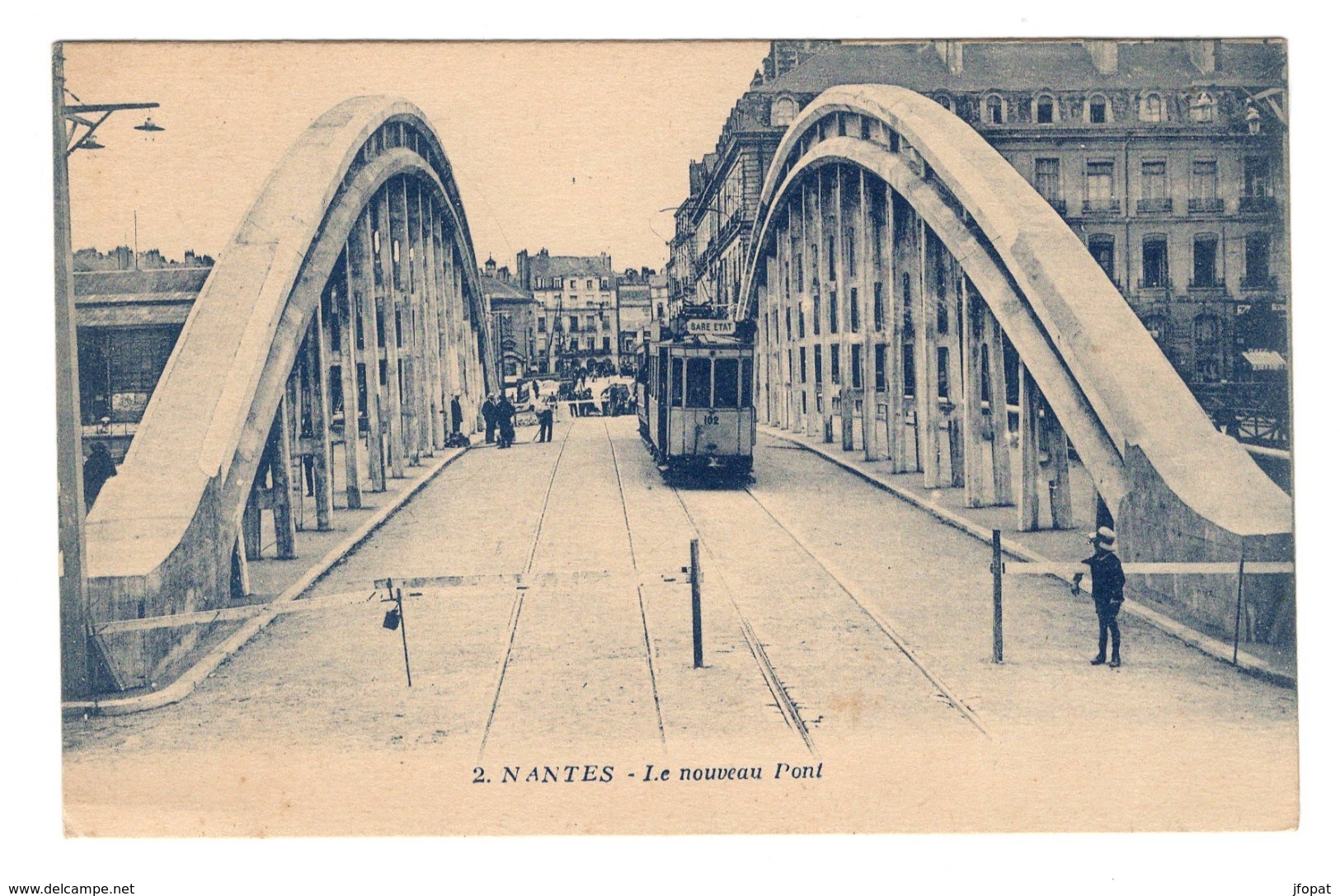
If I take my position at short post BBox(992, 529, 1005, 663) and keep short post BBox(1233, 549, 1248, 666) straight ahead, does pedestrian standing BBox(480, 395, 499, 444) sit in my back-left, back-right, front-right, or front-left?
back-left

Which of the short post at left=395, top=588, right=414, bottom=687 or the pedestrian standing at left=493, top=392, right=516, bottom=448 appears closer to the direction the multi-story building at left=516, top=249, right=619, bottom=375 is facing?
the short post

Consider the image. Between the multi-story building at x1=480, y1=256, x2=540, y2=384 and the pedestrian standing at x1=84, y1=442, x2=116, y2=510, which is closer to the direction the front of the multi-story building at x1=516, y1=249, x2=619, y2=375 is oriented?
the pedestrian standing
